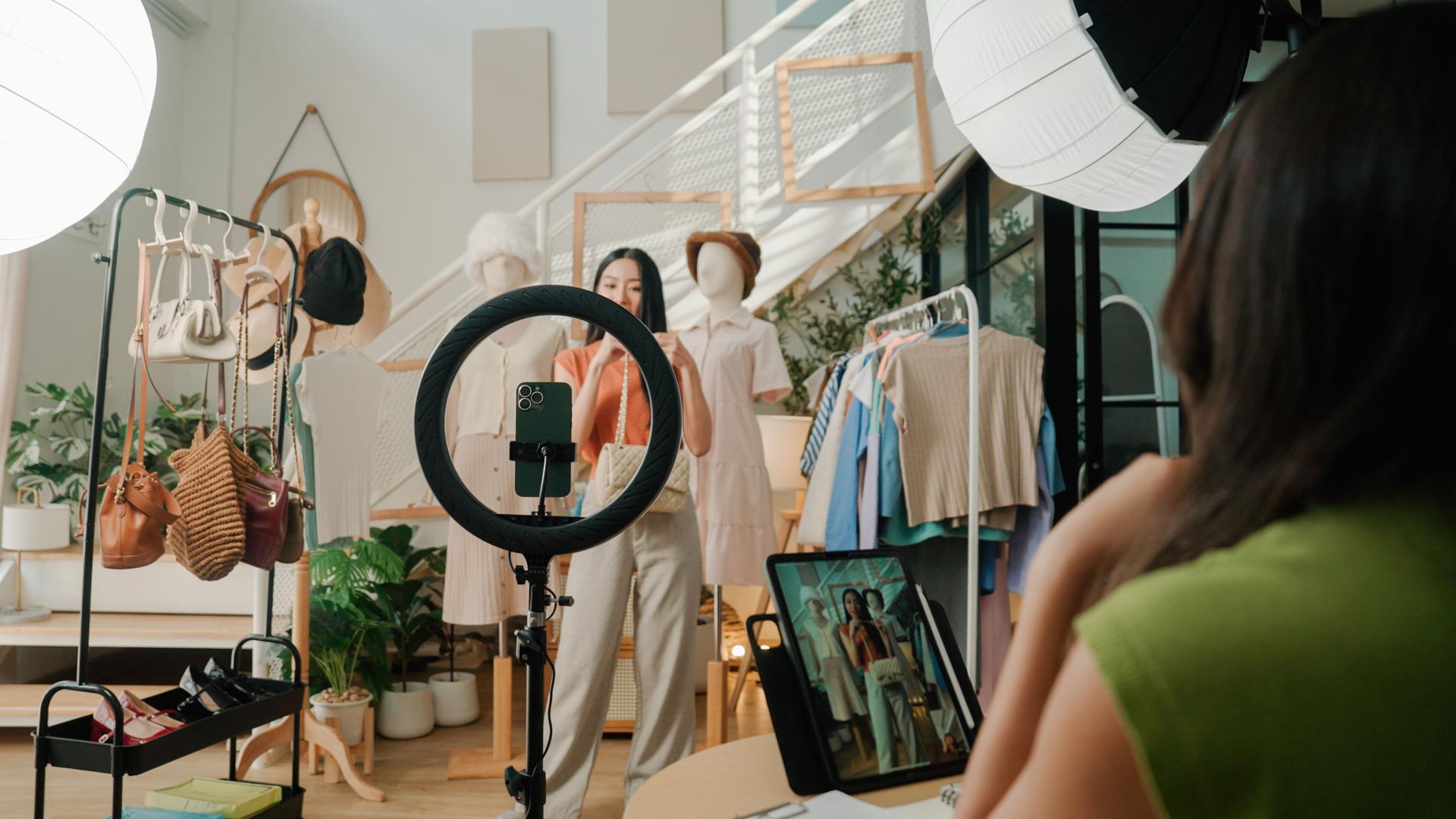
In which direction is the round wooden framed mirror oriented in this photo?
toward the camera

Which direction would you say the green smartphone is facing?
away from the camera

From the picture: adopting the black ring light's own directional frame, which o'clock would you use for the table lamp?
The table lamp is roughly at 11 o'clock from the black ring light.

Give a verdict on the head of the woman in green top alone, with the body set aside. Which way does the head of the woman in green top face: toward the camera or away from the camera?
away from the camera

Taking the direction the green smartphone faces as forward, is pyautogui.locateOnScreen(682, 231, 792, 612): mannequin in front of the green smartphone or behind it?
in front

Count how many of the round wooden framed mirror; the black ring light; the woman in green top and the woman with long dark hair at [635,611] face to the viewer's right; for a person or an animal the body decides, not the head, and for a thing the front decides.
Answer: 0

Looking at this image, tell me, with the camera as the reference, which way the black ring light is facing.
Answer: facing away from the viewer

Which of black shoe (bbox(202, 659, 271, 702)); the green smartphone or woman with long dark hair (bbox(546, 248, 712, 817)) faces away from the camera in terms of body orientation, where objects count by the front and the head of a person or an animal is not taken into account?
the green smartphone

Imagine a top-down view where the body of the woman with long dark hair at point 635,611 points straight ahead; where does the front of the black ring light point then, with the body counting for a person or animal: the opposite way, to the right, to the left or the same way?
the opposite way

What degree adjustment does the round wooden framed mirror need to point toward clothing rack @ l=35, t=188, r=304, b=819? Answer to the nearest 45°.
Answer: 0° — it already faces it

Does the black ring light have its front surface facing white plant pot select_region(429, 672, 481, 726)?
yes

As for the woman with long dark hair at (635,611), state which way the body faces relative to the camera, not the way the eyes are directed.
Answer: toward the camera
